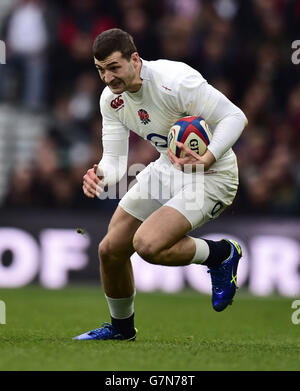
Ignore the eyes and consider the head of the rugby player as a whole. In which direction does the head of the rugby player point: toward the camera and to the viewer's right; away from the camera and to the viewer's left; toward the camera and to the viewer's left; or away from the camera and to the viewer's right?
toward the camera and to the viewer's left
